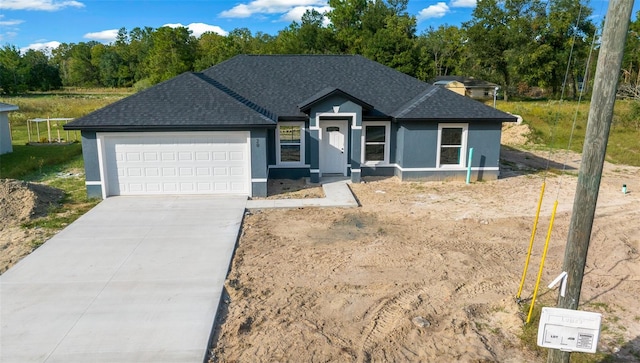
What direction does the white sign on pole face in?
toward the camera
